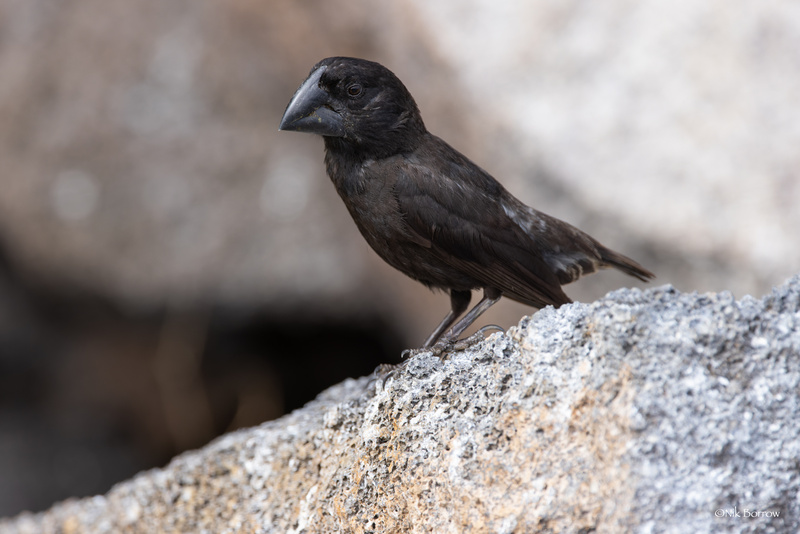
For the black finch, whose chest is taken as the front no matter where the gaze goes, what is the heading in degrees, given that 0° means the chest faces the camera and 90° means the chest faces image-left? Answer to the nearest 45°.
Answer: approximately 90°
